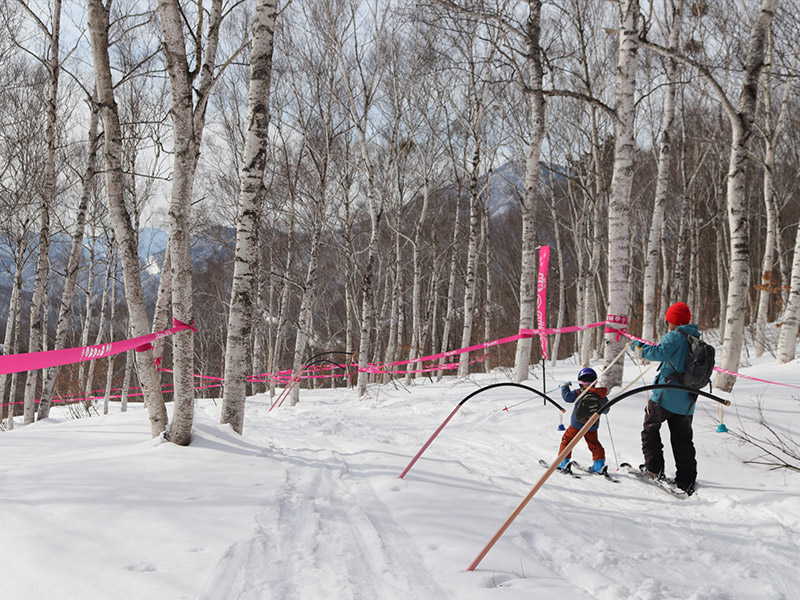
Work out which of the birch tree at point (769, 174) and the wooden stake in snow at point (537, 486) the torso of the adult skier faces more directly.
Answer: the birch tree

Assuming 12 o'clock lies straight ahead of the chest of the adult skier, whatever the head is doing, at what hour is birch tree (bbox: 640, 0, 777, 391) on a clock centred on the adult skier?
The birch tree is roughly at 2 o'clock from the adult skier.

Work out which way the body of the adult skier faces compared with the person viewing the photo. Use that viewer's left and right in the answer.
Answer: facing away from the viewer and to the left of the viewer

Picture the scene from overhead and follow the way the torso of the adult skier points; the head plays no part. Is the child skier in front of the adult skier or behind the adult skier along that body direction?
in front

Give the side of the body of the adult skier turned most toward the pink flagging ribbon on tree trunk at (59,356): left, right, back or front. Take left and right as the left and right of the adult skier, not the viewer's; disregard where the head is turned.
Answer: left

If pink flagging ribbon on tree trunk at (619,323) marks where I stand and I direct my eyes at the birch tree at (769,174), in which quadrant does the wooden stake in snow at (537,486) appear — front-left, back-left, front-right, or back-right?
back-right
